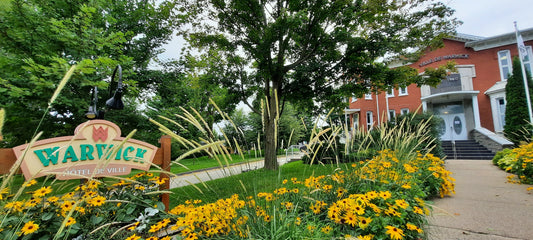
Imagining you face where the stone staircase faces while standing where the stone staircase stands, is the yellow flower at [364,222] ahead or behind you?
ahead

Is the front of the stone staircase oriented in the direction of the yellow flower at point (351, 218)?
yes

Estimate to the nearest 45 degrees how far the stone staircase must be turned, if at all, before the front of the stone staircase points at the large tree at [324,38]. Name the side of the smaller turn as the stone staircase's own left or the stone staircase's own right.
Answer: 0° — it already faces it

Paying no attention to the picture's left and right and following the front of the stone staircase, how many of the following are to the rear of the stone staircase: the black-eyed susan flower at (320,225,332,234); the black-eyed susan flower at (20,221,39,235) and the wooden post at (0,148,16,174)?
0

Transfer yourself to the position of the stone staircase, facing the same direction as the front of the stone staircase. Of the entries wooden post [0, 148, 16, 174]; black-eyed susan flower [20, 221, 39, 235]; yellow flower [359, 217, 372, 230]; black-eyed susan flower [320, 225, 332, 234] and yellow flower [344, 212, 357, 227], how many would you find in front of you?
5

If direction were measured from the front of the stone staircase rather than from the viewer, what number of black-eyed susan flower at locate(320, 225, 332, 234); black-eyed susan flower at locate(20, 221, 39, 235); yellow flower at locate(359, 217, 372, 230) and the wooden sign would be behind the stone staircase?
0

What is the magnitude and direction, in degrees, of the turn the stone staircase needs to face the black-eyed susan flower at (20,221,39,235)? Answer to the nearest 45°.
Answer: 0° — it already faces it

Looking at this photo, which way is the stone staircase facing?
toward the camera

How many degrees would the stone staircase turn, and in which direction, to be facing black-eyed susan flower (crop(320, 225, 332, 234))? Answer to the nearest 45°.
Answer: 0° — it already faces it

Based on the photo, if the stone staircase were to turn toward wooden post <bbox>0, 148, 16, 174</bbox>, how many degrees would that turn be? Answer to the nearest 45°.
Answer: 0° — it already faces it

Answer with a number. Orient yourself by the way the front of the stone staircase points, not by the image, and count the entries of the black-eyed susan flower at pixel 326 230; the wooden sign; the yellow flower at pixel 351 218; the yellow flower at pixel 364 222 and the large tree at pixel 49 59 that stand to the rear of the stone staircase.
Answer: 0

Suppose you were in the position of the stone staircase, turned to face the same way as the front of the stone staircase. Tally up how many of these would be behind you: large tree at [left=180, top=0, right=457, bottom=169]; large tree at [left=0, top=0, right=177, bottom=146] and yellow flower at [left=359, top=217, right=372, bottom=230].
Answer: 0

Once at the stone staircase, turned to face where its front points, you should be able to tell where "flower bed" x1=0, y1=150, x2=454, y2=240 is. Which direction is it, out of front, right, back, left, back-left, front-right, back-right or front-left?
front
